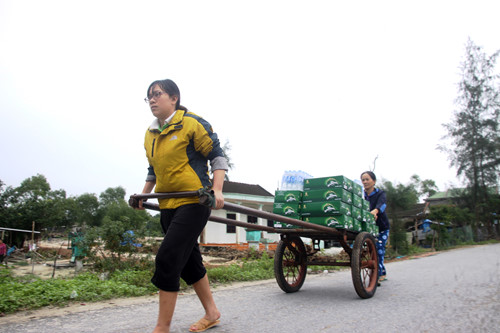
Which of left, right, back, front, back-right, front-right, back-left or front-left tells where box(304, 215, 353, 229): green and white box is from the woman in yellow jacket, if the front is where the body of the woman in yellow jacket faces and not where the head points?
back

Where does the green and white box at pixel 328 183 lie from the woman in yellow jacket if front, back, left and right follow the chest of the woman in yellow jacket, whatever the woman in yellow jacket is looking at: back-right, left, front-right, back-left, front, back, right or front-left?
back

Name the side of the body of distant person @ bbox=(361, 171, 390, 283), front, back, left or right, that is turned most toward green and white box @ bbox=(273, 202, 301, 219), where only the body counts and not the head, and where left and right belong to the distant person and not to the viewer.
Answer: front

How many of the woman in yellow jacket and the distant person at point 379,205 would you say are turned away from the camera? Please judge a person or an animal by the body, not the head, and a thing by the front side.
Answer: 0

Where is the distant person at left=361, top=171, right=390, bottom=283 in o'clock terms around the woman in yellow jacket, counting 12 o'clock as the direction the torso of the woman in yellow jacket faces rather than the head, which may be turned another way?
The distant person is roughly at 6 o'clock from the woman in yellow jacket.

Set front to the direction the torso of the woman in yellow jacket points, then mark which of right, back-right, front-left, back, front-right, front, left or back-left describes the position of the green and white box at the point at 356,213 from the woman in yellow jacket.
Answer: back

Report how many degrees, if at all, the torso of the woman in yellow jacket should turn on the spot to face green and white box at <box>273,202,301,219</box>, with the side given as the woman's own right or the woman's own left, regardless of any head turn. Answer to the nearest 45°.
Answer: approximately 180°

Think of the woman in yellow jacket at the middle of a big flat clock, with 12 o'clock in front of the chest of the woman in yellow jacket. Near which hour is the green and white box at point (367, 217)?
The green and white box is roughly at 6 o'clock from the woman in yellow jacket.

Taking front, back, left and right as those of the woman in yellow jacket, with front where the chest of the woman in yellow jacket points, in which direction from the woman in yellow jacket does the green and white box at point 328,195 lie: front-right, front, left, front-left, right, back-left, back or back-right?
back

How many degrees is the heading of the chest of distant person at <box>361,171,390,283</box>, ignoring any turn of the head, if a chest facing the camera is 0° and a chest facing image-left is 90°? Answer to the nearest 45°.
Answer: approximately 45°

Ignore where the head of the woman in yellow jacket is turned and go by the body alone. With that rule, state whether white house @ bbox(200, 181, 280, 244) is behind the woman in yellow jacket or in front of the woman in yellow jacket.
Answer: behind

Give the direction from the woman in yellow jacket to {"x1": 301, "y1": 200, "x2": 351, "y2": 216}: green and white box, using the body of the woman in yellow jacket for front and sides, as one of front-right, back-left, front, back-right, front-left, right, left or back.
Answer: back

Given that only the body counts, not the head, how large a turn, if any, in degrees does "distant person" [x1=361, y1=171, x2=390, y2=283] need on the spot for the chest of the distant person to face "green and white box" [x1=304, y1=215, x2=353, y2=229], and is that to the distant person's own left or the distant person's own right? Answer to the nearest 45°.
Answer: approximately 45° to the distant person's own left
